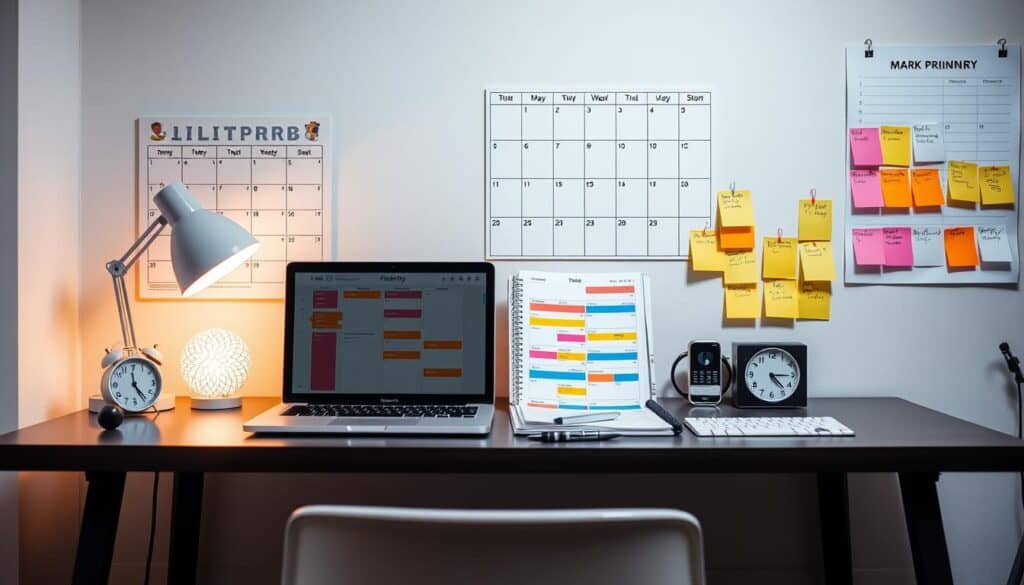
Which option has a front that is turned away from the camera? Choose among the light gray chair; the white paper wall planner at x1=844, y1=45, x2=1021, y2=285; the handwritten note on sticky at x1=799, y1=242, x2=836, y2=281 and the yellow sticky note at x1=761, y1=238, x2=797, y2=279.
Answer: the light gray chair

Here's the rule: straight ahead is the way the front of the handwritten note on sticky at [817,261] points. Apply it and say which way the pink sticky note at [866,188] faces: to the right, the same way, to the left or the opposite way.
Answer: the same way

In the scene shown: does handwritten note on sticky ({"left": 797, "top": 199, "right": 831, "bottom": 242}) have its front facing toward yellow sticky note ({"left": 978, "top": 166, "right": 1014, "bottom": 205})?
no

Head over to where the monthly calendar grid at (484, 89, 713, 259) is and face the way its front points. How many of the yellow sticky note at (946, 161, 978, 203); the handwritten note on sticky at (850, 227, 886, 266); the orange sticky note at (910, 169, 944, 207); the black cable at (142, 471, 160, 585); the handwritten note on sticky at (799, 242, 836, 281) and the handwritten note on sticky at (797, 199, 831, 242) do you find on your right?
1

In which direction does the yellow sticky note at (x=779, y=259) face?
toward the camera

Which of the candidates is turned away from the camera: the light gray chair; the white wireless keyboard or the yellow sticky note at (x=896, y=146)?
the light gray chair

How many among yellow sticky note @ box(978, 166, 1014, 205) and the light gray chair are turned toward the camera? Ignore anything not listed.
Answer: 1

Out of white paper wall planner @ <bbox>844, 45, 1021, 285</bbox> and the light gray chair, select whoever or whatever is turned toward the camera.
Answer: the white paper wall planner

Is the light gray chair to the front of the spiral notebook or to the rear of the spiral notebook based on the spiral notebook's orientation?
to the front

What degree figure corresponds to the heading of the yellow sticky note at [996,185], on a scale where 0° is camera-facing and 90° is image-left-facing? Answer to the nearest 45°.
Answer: approximately 0°

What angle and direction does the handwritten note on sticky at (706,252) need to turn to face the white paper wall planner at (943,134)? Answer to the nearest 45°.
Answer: approximately 90° to its left

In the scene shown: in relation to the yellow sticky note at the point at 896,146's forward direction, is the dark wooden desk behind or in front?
in front

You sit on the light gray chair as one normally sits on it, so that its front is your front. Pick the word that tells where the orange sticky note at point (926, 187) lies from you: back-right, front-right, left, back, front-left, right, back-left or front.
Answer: front-right

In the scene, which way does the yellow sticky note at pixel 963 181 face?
toward the camera

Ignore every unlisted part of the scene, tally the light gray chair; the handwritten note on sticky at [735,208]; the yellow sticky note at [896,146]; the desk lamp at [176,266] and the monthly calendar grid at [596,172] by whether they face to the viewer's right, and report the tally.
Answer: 1

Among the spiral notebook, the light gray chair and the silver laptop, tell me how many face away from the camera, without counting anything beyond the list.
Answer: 1

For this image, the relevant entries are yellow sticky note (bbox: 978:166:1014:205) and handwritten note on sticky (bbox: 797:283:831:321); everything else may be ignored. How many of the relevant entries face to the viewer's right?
0

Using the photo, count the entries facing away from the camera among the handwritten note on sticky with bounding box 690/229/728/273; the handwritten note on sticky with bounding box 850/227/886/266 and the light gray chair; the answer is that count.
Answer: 1

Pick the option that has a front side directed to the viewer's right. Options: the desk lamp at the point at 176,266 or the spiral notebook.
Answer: the desk lamp

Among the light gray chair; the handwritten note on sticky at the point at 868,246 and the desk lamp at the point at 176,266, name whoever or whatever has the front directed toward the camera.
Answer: the handwritten note on sticky
